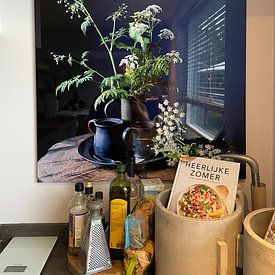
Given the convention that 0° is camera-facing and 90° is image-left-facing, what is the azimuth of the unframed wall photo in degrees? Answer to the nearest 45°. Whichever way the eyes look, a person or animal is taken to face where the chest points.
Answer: approximately 0°
